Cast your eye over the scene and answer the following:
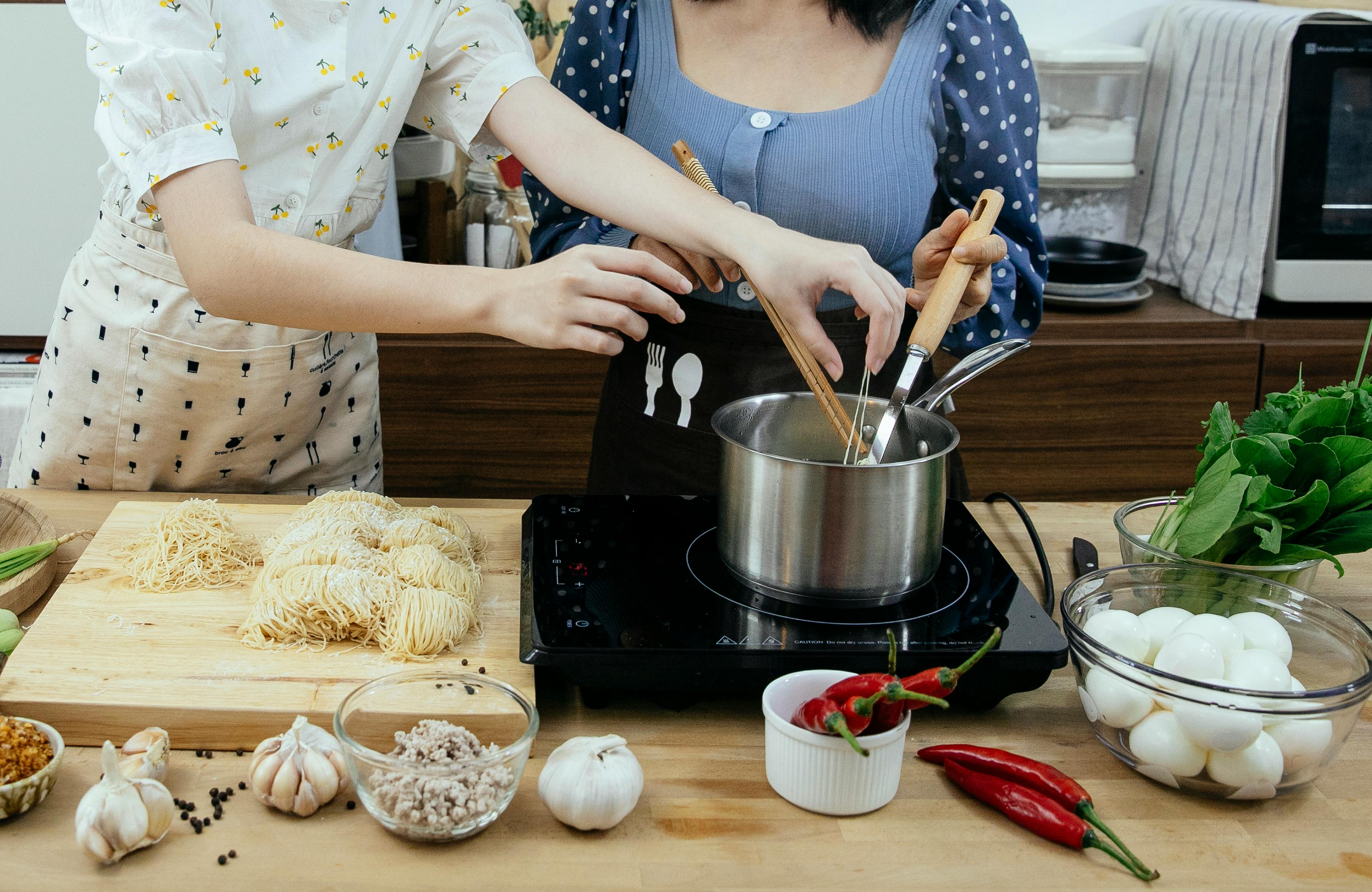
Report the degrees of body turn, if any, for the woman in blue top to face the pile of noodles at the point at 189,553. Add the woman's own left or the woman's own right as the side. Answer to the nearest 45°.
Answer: approximately 45° to the woman's own right

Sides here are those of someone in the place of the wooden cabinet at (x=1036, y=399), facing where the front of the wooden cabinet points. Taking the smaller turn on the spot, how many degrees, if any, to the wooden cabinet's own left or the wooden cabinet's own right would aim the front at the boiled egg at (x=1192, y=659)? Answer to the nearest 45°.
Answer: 0° — it already faces it

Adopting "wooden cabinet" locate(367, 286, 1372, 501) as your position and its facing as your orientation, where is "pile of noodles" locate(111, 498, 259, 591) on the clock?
The pile of noodles is roughly at 1 o'clock from the wooden cabinet.
